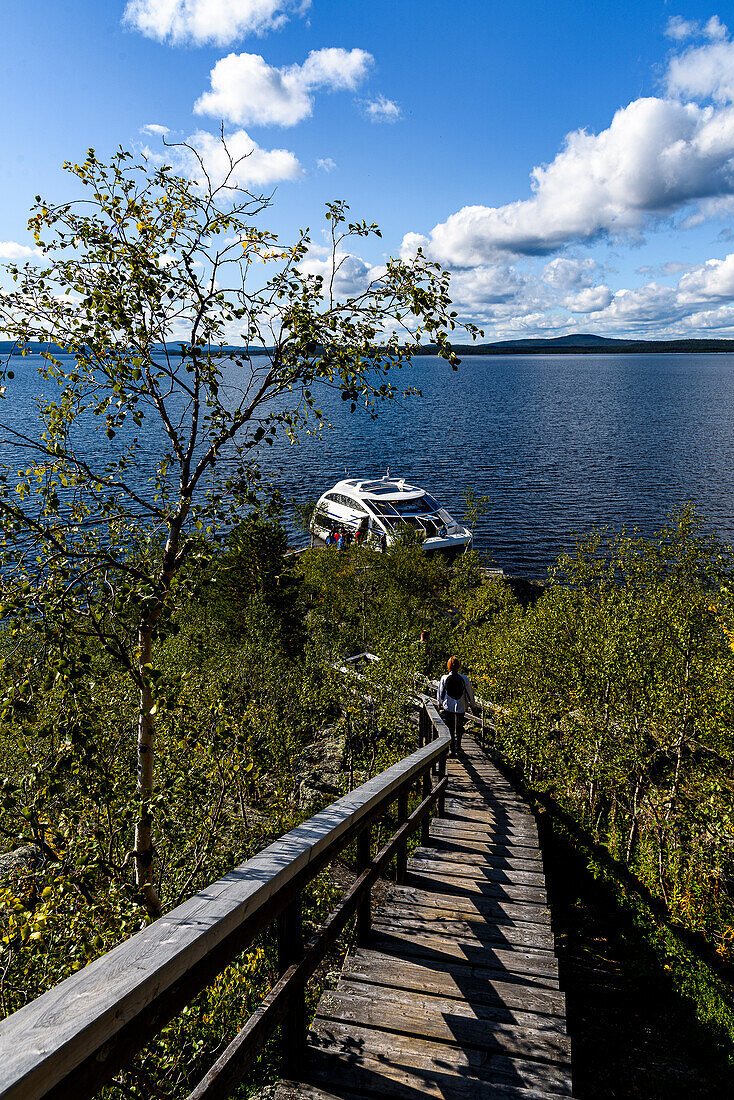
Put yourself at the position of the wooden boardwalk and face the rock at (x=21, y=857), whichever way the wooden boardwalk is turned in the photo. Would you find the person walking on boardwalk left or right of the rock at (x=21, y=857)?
right

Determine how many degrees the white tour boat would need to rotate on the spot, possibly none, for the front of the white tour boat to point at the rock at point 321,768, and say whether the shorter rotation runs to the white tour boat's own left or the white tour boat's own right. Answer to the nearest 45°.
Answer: approximately 45° to the white tour boat's own right

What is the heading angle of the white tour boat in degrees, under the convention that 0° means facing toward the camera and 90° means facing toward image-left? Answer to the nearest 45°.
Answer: approximately 315°

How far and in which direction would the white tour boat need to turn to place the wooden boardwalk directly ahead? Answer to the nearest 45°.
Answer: approximately 45° to its right

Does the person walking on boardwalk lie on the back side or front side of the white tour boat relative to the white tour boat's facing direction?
on the front side

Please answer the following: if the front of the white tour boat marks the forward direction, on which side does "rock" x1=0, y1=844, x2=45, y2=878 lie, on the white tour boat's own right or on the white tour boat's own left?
on the white tour boat's own right
